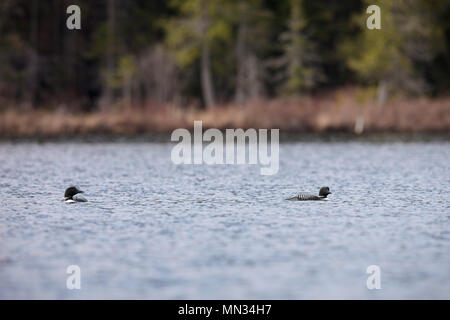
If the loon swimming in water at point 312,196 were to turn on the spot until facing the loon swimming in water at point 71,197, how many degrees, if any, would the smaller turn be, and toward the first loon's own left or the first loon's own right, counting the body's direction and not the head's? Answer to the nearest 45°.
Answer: approximately 180°

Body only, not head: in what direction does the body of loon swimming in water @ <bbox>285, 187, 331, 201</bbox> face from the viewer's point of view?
to the viewer's right
